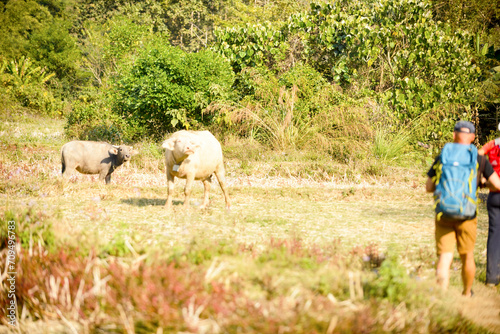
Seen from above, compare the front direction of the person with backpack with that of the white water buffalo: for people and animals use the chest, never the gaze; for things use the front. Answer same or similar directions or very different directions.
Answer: very different directions

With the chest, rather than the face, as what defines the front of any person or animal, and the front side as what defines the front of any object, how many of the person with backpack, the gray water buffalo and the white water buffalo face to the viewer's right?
1

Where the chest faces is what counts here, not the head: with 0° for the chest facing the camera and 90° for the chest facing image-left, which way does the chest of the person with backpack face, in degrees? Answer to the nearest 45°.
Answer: approximately 180°

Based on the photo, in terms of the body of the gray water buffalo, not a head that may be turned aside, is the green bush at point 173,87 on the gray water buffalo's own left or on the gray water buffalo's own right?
on the gray water buffalo's own left

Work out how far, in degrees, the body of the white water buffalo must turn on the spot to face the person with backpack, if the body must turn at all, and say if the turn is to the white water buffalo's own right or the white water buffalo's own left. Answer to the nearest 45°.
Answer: approximately 90° to the white water buffalo's own left

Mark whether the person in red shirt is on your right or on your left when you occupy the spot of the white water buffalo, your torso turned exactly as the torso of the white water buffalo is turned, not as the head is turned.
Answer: on your left

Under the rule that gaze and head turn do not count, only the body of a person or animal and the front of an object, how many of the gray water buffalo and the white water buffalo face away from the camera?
0

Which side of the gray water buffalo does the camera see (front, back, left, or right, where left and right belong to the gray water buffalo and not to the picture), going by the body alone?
right

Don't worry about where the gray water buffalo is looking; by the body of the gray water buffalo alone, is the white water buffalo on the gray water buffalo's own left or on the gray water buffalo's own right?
on the gray water buffalo's own right

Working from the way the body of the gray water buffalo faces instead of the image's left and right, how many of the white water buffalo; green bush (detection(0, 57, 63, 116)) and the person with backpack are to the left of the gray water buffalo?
1

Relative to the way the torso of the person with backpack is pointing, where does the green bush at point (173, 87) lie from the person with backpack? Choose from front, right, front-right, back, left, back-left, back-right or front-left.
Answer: front-left

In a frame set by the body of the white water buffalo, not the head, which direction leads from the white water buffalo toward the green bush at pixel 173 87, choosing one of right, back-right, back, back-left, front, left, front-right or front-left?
back-right

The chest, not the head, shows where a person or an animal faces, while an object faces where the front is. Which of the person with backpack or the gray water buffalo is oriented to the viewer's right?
the gray water buffalo
